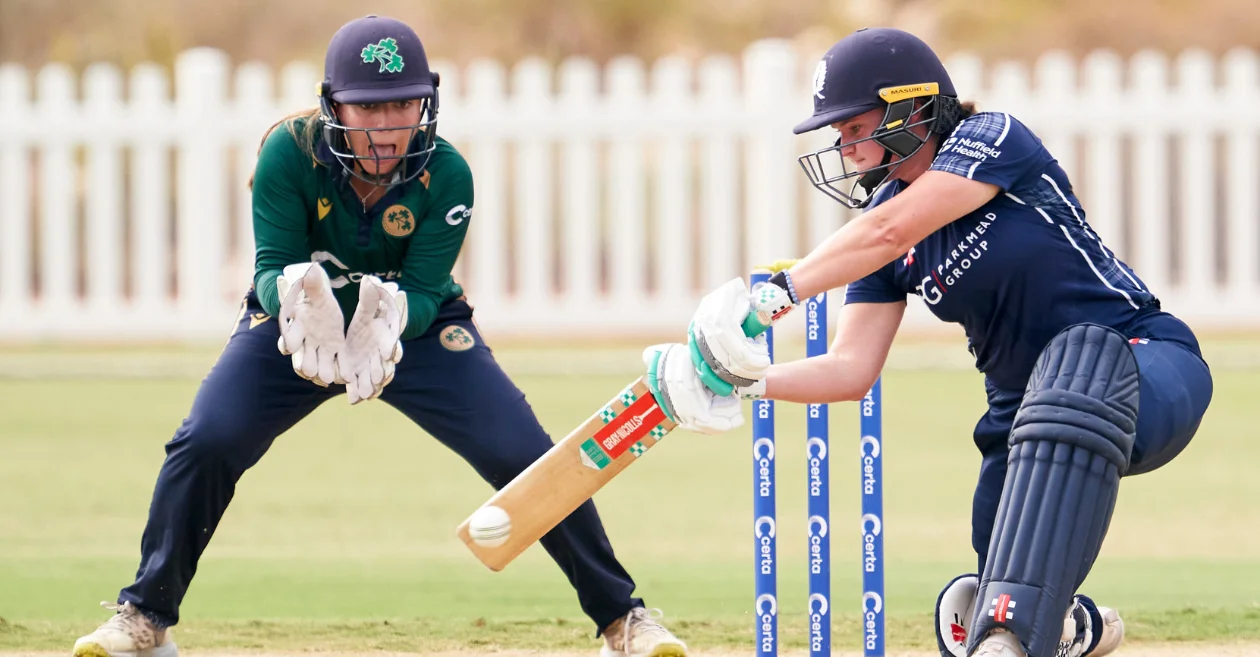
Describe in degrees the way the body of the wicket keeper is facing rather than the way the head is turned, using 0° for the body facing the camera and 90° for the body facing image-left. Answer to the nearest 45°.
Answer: approximately 0°

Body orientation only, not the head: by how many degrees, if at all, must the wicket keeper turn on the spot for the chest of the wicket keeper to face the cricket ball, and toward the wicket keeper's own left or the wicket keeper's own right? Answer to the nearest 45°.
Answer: approximately 45° to the wicket keeper's own left
